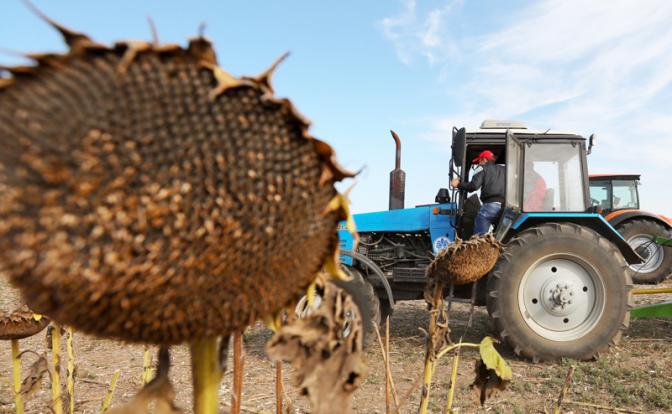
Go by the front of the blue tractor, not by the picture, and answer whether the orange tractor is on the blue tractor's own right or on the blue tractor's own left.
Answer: on the blue tractor's own right

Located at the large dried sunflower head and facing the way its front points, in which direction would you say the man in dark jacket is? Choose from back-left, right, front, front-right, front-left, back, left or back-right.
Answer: back-left

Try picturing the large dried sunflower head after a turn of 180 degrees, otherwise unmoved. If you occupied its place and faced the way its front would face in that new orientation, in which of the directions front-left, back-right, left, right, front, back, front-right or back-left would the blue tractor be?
front-right

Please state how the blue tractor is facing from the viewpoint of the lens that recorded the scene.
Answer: facing to the left of the viewer

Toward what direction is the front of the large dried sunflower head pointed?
toward the camera
